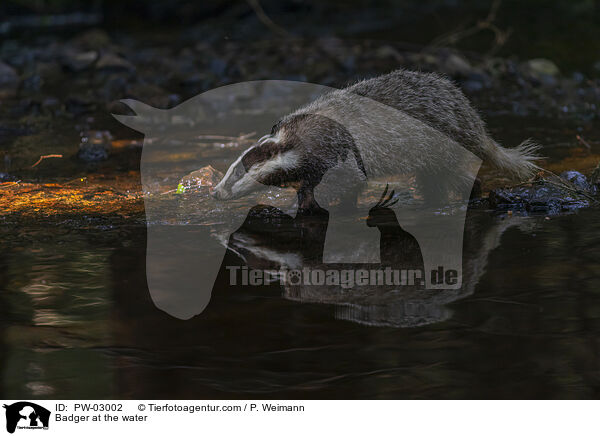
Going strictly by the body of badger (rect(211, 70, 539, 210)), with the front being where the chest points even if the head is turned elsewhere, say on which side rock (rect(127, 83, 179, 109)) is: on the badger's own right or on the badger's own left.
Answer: on the badger's own right

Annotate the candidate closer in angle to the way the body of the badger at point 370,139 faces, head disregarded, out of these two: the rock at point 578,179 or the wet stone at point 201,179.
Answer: the wet stone

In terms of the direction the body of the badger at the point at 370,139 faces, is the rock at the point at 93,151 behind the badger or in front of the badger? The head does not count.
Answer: in front

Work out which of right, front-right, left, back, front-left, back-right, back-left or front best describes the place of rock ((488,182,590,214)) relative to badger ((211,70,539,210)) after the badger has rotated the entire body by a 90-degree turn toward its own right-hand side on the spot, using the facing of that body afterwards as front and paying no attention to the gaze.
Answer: right

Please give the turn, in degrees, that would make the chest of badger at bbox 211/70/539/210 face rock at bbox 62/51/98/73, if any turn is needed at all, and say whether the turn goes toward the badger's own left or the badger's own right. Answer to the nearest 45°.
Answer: approximately 45° to the badger's own right

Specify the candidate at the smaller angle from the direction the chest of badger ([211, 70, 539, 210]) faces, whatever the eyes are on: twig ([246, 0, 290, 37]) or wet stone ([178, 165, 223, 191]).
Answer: the wet stone

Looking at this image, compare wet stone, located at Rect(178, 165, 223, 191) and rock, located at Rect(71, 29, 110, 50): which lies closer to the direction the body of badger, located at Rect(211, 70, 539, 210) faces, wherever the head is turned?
the wet stone

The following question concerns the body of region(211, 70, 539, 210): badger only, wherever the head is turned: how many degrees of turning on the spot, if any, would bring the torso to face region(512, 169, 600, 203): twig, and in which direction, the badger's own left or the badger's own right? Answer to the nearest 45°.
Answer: approximately 180°

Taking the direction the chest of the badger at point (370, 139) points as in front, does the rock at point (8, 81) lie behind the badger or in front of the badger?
in front

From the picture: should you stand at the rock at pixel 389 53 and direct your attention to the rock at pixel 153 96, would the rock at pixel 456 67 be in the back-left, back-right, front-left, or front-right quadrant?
back-left

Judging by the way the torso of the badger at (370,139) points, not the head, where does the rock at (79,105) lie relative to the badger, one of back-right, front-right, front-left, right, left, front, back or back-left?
front-right

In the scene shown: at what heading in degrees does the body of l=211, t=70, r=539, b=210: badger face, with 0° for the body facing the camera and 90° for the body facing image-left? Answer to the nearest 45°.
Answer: approximately 90°

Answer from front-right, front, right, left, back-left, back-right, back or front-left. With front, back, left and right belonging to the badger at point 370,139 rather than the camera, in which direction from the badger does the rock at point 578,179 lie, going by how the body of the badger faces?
back

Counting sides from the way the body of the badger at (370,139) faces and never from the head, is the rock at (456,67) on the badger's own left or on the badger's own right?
on the badger's own right

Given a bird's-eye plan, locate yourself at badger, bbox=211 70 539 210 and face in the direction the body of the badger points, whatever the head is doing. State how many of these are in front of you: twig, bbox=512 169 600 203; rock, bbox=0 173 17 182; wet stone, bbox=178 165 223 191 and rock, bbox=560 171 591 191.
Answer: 2
